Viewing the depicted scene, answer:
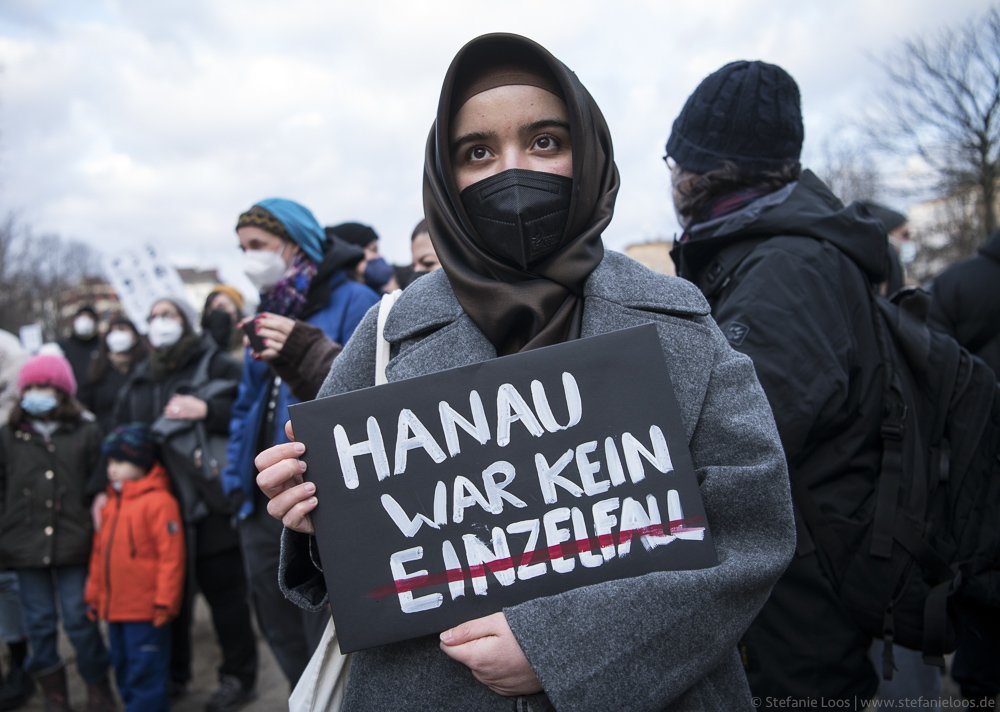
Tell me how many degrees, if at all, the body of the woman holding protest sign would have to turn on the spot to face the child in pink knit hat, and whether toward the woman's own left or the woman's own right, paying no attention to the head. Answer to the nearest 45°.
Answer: approximately 135° to the woman's own right

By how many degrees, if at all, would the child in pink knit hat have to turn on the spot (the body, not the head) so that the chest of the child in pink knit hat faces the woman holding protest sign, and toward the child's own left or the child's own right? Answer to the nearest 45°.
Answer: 0° — they already face them

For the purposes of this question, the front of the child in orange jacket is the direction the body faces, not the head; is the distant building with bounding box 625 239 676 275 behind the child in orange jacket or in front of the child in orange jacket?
behind

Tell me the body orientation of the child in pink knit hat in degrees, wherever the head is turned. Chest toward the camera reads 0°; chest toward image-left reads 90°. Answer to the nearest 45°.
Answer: approximately 0°

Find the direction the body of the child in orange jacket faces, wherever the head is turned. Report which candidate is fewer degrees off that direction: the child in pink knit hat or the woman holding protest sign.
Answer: the woman holding protest sign

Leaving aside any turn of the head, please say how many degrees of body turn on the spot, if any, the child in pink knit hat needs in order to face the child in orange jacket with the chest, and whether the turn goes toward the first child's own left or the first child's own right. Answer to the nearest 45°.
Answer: approximately 45° to the first child's own left

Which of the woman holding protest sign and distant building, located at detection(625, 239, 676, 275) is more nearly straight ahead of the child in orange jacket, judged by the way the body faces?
the woman holding protest sign

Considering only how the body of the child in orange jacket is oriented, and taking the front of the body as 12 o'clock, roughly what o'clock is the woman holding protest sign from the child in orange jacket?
The woman holding protest sign is roughly at 10 o'clock from the child in orange jacket.

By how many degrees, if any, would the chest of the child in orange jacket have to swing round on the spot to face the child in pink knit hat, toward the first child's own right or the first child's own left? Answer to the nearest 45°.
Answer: approximately 90° to the first child's own right

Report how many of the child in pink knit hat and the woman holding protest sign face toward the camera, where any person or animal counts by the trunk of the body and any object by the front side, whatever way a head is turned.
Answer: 2

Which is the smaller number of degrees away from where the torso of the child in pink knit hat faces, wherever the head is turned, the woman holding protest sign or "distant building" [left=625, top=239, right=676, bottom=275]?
the woman holding protest sign

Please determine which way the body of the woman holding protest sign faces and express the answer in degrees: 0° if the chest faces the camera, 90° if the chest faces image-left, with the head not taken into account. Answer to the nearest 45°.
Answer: approximately 0°
